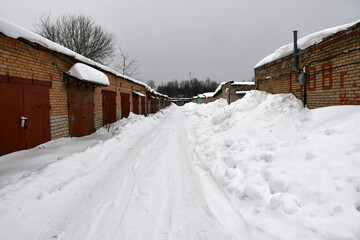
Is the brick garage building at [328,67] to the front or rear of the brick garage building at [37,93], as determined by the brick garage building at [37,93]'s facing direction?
to the front

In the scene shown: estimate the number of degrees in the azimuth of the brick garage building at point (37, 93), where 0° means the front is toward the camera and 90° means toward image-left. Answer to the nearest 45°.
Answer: approximately 315°
